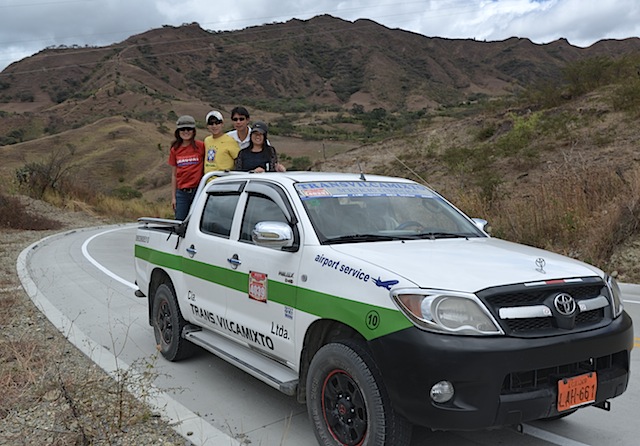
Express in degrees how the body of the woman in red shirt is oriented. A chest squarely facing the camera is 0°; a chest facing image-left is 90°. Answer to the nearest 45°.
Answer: approximately 0°

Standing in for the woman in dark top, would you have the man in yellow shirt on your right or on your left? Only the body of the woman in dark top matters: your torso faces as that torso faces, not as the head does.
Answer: on your right

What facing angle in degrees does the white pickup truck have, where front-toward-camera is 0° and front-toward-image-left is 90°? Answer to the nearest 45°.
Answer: approximately 315°

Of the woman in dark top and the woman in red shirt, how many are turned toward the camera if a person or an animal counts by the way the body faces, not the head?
2

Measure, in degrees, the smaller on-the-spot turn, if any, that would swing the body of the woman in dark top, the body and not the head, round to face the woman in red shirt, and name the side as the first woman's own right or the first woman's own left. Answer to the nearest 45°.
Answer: approximately 135° to the first woman's own right
